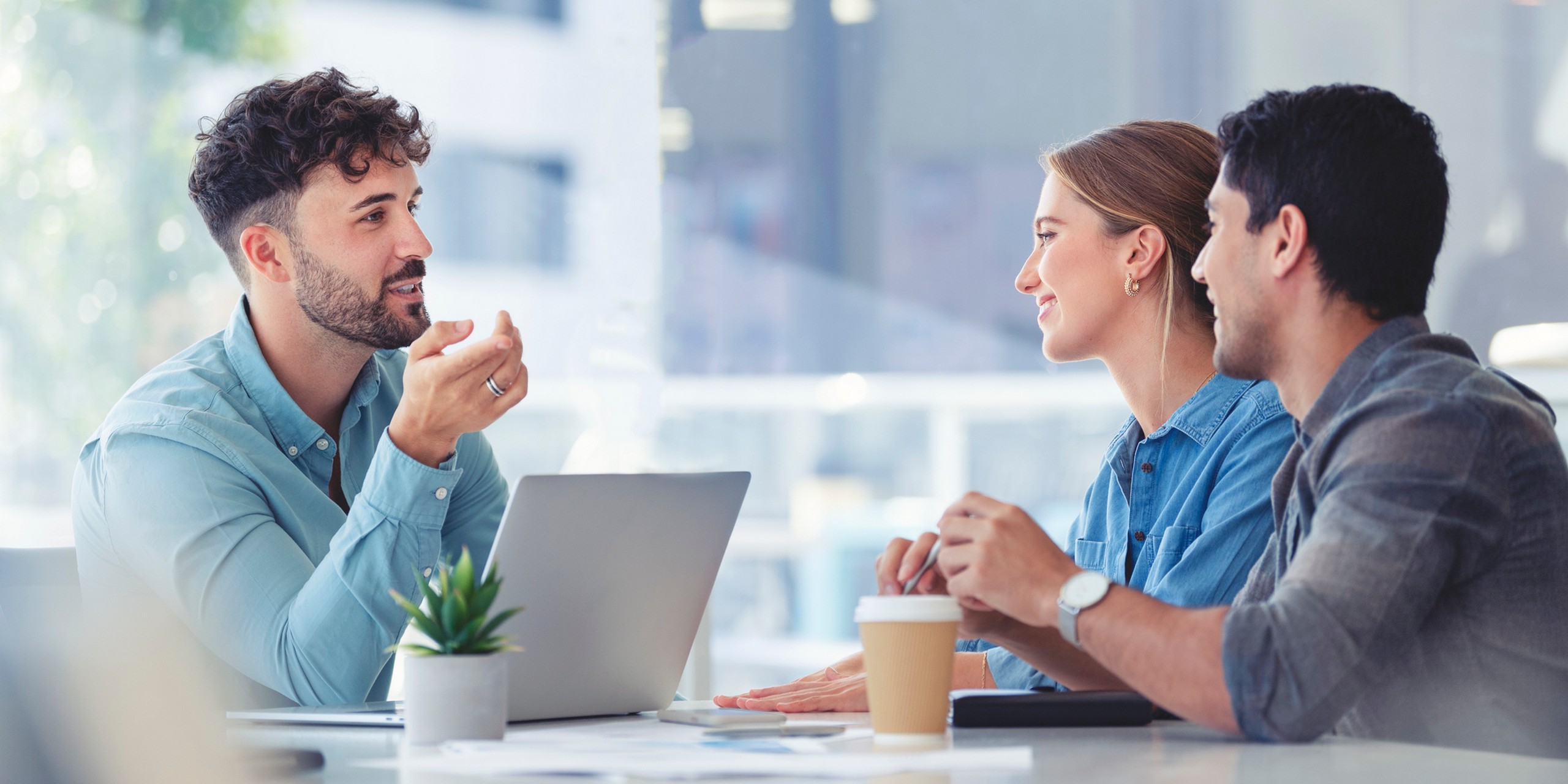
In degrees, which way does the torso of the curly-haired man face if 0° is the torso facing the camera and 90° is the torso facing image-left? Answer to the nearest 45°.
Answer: approximately 315°

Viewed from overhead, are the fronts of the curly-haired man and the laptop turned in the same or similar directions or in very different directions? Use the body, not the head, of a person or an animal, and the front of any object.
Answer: very different directions

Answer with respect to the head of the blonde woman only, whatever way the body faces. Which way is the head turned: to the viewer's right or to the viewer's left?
to the viewer's left

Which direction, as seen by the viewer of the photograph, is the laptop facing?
facing away from the viewer and to the left of the viewer

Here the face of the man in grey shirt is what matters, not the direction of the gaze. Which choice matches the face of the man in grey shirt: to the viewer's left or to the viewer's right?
to the viewer's left

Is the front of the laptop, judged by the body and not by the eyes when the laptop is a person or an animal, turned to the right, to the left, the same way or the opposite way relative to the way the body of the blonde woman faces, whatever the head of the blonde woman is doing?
to the right

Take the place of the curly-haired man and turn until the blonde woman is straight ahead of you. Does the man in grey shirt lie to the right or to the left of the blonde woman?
right

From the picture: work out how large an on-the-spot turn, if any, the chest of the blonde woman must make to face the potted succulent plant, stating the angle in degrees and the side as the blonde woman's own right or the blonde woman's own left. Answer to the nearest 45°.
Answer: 0° — they already face it
